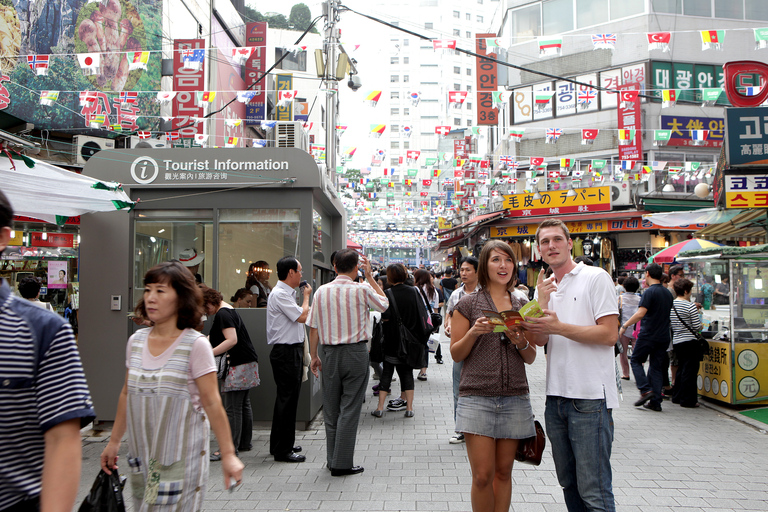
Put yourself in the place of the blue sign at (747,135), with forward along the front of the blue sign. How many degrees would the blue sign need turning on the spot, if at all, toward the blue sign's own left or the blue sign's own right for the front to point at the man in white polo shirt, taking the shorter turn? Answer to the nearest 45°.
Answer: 0° — it already faces them

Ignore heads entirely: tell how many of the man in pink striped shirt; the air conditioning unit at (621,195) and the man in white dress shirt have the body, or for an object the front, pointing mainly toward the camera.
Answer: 1

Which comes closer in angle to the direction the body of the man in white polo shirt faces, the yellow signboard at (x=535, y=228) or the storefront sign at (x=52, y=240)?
the storefront sign

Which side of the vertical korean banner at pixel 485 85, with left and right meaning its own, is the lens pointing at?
front

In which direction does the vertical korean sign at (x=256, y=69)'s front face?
toward the camera

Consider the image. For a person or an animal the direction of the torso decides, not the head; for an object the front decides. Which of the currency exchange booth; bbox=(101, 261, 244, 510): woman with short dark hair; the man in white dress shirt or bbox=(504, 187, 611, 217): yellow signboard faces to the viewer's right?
the man in white dress shirt

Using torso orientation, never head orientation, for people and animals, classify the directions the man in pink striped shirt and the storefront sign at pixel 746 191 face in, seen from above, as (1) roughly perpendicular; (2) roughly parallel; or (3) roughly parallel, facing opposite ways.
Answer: roughly parallel, facing opposite ways

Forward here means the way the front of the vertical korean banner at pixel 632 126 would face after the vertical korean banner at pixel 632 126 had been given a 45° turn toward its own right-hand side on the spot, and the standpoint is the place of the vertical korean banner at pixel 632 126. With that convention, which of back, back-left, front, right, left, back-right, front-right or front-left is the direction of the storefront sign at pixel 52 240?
front

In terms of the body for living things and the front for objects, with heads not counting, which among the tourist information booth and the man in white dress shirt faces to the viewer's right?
the man in white dress shirt

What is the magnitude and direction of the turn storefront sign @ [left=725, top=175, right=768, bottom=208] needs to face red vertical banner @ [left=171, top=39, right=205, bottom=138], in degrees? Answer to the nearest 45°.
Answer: approximately 90° to its right

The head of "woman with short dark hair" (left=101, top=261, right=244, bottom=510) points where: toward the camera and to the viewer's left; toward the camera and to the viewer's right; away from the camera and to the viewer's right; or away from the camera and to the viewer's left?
toward the camera and to the viewer's left

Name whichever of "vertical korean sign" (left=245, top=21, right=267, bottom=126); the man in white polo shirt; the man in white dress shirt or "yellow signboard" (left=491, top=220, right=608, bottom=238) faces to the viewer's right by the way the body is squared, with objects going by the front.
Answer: the man in white dress shirt

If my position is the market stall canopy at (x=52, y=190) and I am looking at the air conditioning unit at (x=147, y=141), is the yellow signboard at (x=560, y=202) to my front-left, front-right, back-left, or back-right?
front-right

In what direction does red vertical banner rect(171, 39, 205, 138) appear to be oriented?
toward the camera

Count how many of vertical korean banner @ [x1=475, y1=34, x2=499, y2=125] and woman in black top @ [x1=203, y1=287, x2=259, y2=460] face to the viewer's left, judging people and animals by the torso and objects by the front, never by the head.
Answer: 1

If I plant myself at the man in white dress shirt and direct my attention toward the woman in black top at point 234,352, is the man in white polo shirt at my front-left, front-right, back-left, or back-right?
back-left

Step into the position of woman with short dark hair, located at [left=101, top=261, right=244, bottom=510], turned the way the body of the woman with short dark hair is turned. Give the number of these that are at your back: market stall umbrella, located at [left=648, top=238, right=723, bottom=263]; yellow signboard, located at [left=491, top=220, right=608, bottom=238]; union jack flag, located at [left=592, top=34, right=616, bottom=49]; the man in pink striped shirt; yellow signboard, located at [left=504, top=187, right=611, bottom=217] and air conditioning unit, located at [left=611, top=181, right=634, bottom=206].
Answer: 6
